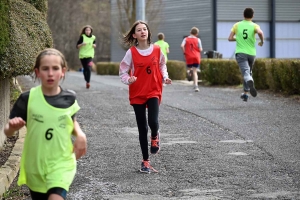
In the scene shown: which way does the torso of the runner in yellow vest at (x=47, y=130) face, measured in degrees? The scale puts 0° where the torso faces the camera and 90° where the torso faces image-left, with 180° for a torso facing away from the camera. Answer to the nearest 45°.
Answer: approximately 0°

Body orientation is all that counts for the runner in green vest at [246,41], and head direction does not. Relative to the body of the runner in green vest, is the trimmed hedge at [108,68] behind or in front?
in front

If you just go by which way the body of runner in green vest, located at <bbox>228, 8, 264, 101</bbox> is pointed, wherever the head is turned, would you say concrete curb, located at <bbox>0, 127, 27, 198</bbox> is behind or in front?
behind

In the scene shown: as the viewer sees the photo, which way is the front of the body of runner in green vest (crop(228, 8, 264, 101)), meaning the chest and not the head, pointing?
away from the camera

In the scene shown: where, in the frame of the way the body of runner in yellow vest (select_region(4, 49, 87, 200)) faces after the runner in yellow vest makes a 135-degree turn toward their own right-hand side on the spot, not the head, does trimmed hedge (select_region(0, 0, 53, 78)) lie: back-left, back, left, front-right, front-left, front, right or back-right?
front-right

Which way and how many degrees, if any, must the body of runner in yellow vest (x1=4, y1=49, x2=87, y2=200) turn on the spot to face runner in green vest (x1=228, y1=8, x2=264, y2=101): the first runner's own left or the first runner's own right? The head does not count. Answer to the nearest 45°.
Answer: approximately 135° to the first runner's own left

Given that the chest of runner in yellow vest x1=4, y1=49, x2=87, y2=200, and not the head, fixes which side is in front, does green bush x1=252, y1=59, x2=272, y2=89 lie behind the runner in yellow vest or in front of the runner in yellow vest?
behind

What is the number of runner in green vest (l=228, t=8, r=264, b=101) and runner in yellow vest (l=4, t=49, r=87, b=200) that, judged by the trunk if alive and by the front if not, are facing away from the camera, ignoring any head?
1
